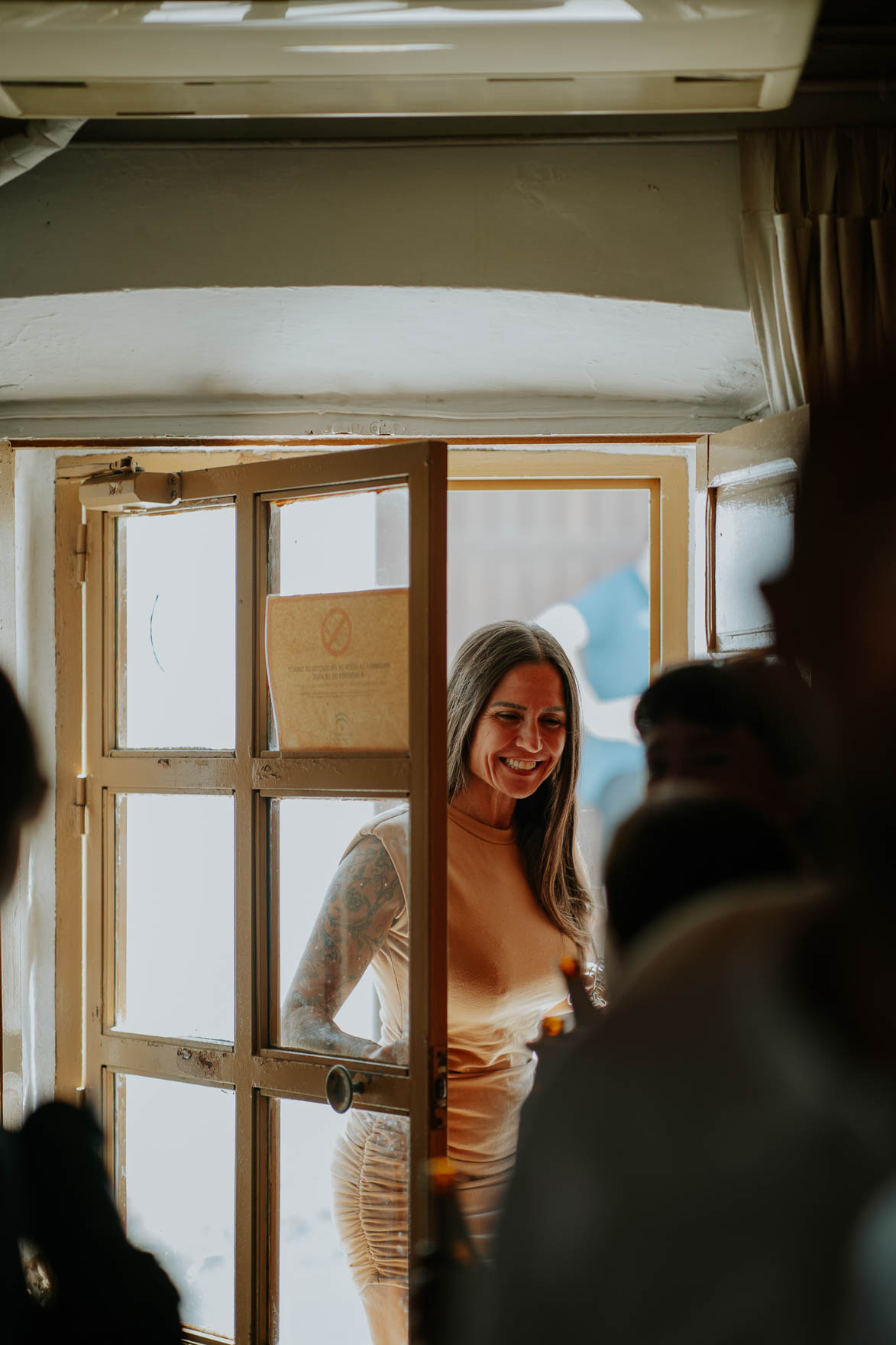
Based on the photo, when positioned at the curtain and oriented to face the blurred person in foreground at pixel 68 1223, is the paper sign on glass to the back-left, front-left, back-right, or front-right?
front-right

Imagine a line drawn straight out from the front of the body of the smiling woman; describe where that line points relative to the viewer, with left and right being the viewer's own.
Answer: facing the viewer and to the right of the viewer

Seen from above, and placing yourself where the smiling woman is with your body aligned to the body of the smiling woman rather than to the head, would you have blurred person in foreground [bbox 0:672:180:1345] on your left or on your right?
on your right

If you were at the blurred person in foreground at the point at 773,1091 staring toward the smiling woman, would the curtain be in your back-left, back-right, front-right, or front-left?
front-right

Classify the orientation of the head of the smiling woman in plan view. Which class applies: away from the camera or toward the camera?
toward the camera

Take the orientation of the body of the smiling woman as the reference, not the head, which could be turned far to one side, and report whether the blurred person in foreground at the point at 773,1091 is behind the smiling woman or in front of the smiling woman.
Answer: in front

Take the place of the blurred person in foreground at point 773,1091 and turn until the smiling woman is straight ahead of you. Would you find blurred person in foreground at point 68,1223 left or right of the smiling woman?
left
